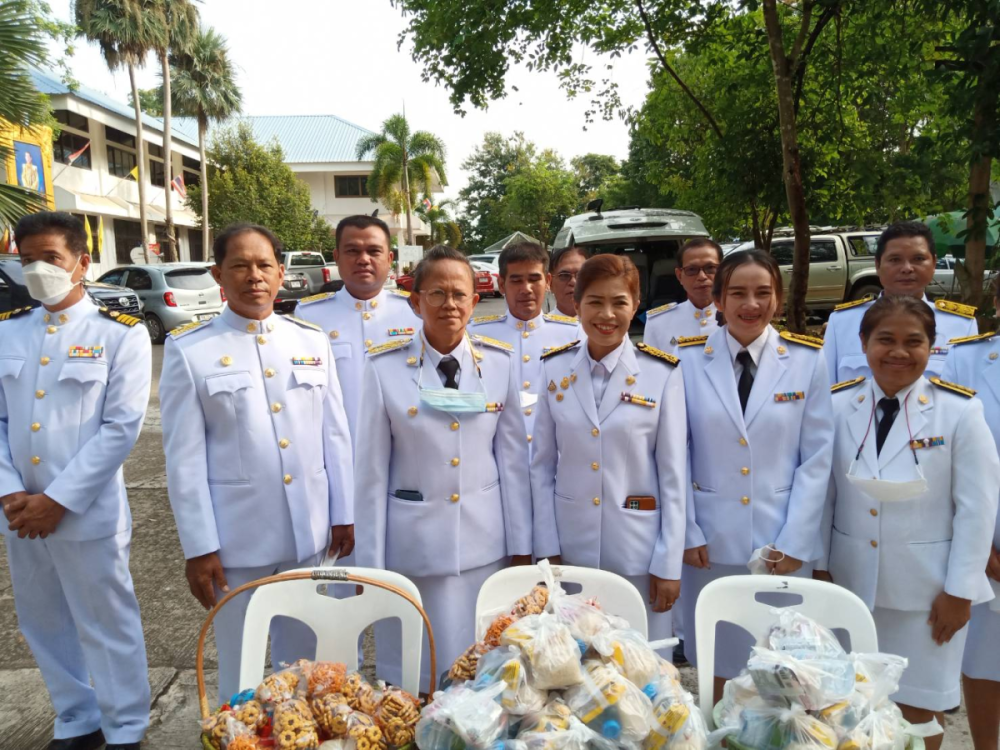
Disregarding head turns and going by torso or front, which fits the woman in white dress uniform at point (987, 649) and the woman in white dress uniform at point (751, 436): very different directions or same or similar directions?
same or similar directions

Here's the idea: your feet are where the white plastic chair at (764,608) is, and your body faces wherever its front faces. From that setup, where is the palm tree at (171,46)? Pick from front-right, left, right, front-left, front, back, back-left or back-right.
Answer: back-right

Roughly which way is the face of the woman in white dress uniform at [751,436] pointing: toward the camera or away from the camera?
toward the camera

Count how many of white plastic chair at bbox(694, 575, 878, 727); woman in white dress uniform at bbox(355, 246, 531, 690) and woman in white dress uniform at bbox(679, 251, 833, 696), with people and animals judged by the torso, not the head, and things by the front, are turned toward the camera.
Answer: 3

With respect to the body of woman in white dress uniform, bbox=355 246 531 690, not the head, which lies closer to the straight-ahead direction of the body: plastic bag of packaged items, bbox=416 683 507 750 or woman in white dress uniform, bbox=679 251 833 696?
the plastic bag of packaged items

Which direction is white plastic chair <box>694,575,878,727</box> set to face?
toward the camera

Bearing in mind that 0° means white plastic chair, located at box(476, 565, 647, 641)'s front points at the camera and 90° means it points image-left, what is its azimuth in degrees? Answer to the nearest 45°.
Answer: approximately 0°

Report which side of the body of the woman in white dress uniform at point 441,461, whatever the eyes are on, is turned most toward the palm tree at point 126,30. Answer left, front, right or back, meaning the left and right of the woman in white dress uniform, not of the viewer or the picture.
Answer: back

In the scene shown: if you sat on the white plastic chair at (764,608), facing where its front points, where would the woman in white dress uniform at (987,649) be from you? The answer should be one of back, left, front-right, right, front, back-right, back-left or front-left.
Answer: back-left

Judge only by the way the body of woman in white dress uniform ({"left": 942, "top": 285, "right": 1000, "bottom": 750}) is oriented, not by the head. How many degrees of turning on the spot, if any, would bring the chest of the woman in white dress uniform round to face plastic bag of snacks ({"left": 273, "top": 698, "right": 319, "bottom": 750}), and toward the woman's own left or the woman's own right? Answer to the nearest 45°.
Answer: approximately 45° to the woman's own right

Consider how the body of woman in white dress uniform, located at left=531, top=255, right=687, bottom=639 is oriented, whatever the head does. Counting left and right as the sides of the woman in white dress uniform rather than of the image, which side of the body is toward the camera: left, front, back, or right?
front

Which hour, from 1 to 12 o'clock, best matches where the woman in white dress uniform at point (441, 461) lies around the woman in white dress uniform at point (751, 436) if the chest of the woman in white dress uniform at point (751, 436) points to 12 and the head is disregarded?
the woman in white dress uniform at point (441, 461) is roughly at 2 o'clock from the woman in white dress uniform at point (751, 436).

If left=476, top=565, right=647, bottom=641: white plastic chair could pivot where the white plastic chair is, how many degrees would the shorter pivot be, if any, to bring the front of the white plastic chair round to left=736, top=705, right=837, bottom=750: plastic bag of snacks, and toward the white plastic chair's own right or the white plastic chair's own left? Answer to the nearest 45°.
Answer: approximately 45° to the white plastic chair's own left
